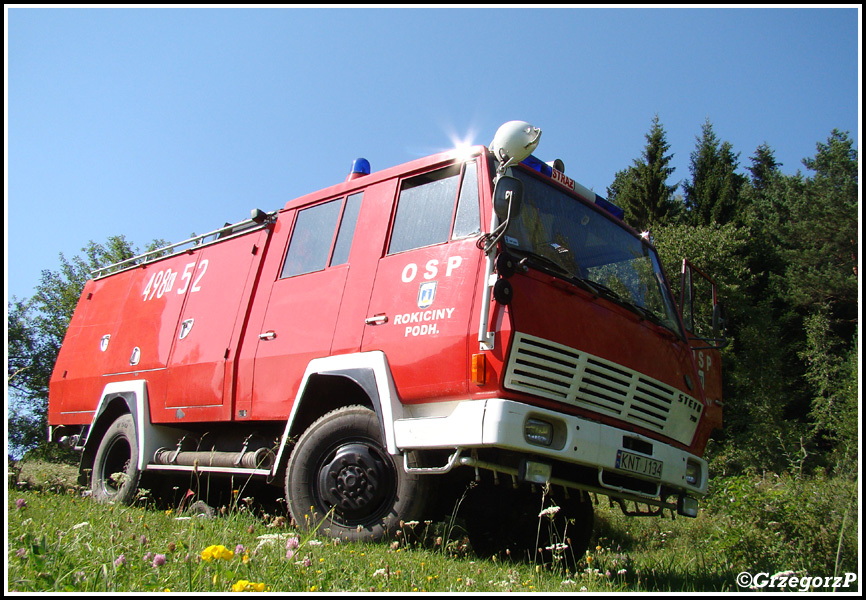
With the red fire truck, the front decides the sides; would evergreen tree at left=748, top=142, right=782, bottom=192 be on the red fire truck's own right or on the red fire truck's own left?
on the red fire truck's own left

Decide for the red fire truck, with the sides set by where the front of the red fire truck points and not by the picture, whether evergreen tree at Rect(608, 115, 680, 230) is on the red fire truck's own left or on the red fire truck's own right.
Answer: on the red fire truck's own left

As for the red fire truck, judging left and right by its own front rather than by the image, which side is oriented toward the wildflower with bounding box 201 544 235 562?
right

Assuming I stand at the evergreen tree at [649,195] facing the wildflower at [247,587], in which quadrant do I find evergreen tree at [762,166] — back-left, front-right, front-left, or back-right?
back-left

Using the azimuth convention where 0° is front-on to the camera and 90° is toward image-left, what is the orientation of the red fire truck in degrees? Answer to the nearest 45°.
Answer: approximately 315°

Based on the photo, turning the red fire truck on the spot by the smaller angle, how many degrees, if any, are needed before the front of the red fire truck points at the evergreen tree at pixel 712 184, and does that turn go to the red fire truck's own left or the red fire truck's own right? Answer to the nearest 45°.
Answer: approximately 90° to the red fire truck's own left

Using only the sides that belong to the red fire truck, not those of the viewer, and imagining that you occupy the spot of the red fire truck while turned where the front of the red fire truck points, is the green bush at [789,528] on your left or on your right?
on your left

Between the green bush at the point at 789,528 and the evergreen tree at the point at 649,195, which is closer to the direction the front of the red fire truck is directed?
the green bush
